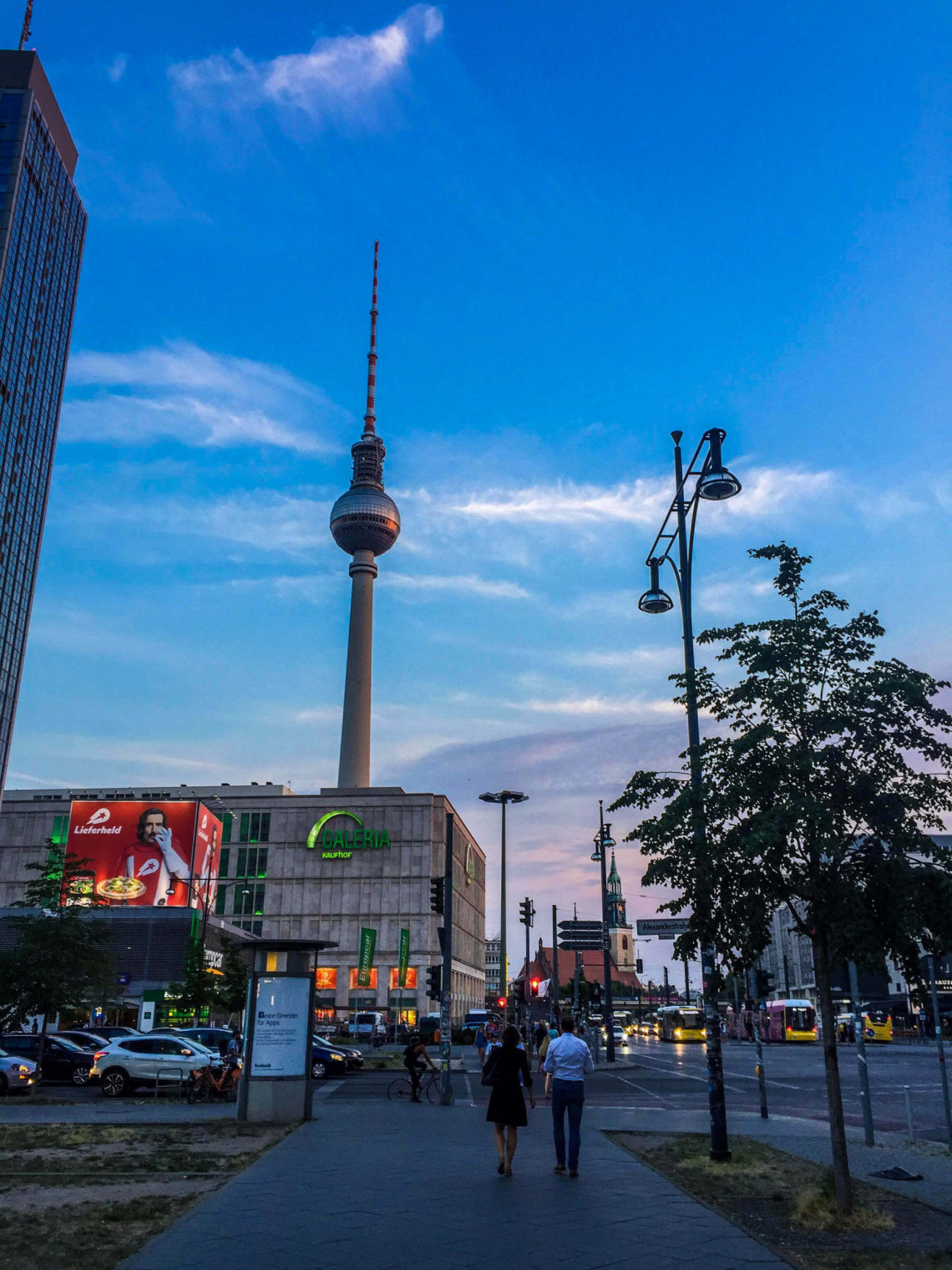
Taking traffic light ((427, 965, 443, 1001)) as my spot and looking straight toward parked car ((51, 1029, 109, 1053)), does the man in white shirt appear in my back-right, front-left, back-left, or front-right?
back-left

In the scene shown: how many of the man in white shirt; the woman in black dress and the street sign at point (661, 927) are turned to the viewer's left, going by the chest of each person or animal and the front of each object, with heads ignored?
0

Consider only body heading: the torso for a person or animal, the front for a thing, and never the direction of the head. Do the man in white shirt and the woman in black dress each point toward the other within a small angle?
no

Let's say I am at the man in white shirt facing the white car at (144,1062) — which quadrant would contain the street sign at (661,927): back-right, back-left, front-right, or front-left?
front-right

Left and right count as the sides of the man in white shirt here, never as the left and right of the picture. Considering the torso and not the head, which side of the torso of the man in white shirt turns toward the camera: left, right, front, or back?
back

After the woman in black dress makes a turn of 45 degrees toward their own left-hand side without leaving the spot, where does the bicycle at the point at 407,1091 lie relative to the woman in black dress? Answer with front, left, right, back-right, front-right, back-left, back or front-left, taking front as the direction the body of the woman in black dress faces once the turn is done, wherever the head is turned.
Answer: front-right

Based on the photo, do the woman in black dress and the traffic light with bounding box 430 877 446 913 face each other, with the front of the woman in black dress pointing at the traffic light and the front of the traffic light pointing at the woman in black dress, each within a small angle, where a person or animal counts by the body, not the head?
no

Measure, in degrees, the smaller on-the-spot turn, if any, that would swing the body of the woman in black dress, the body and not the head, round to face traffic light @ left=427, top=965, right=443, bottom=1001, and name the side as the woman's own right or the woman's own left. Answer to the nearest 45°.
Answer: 0° — they already face it

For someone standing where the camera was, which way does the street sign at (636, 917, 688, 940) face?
facing the viewer

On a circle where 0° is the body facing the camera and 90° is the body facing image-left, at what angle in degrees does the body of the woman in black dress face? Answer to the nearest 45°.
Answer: approximately 180°

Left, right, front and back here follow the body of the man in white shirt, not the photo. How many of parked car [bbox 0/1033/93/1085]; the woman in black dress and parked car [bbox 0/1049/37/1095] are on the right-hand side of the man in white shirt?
0

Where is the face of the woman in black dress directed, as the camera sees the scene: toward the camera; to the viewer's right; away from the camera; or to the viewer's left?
away from the camera

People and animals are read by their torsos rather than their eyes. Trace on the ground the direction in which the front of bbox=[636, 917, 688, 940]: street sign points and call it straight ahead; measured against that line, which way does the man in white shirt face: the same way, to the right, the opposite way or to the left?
the opposite way
